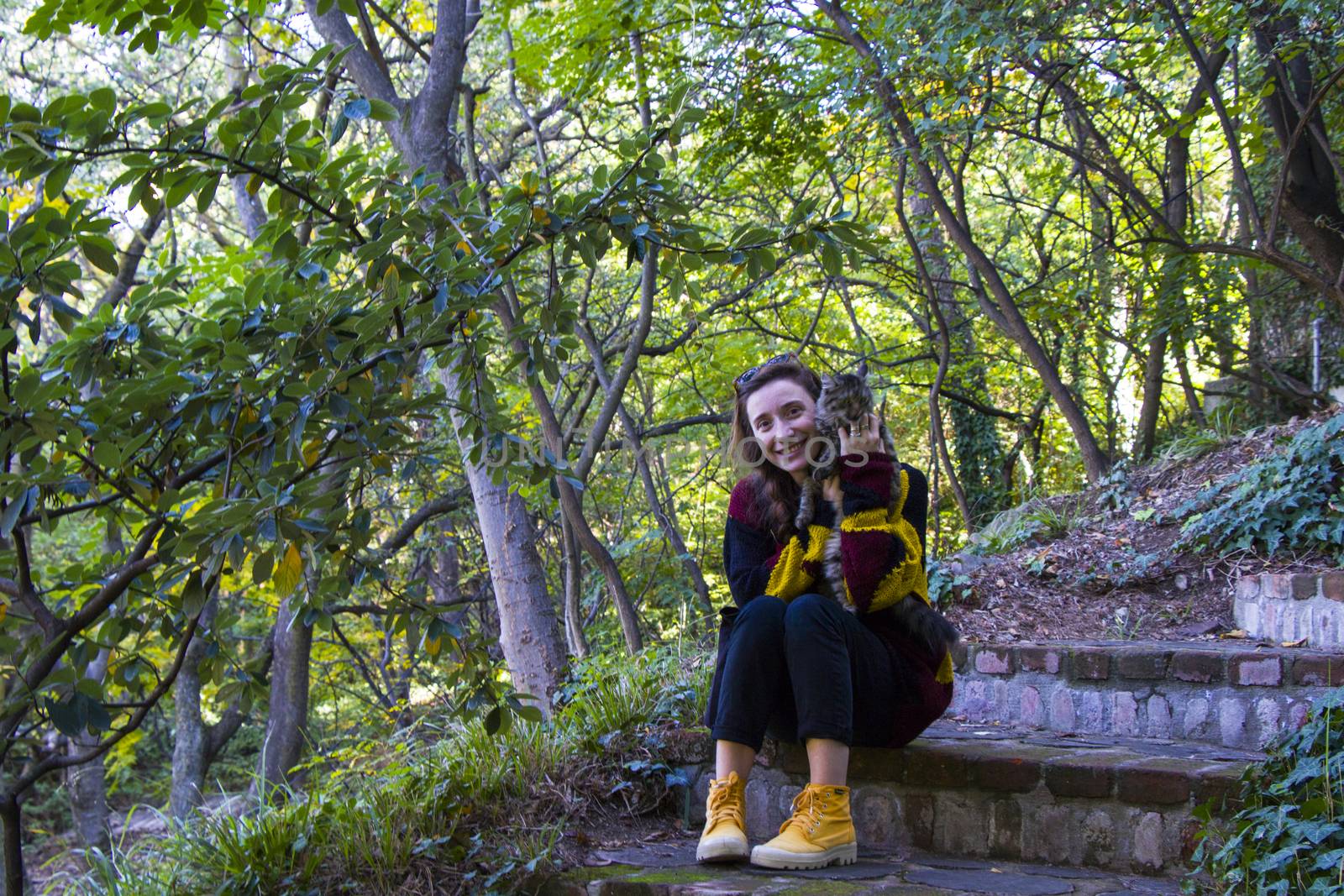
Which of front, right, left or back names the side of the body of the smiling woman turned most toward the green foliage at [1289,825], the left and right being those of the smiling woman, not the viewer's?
left

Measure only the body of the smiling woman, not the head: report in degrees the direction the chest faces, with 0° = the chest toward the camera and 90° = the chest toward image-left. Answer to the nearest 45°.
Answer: approximately 45°

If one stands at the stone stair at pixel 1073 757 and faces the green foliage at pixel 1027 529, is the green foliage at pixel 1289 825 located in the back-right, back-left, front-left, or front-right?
back-right

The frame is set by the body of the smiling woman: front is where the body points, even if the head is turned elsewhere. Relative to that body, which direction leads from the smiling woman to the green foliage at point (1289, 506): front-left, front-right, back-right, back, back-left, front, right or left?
back
